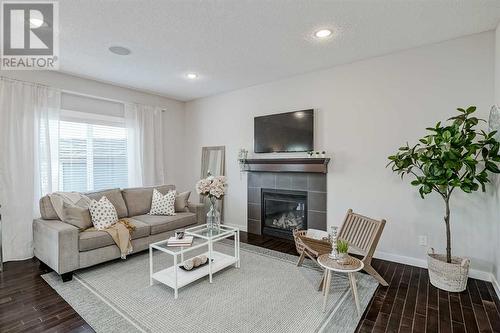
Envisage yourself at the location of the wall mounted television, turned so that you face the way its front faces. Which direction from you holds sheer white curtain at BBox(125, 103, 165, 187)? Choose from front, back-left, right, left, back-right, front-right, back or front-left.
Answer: front-right

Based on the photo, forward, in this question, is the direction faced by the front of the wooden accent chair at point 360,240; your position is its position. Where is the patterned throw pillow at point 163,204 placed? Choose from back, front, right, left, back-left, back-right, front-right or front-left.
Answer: front-right

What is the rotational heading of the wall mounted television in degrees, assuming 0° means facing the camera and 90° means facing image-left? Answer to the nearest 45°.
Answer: approximately 45°

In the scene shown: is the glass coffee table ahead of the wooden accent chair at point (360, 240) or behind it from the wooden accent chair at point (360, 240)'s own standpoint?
ahead

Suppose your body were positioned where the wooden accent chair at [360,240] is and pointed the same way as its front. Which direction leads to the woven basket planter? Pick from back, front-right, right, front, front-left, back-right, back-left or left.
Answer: back-left

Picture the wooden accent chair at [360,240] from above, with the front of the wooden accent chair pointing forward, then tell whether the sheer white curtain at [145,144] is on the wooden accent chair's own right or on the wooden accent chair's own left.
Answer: on the wooden accent chair's own right

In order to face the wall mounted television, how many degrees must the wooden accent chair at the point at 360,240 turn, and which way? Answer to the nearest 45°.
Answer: approximately 90° to its right

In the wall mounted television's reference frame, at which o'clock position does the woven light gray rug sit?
The woven light gray rug is roughly at 11 o'clock from the wall mounted television.

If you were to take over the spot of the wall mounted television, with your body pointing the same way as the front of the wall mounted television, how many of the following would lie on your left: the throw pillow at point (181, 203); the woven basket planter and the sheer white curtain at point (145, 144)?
1

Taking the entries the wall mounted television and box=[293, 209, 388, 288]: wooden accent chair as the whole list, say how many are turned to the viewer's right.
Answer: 0
